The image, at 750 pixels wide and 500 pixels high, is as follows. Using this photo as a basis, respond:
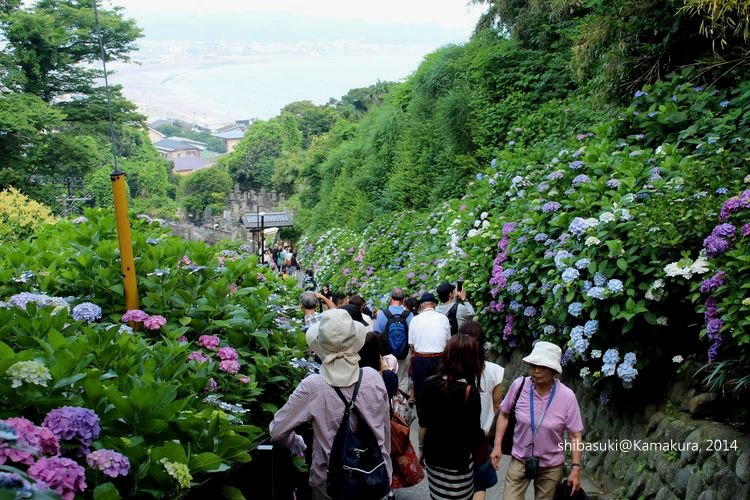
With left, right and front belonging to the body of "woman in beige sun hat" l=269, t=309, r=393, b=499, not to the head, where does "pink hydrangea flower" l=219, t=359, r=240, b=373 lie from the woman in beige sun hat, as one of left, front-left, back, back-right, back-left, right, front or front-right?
front-left

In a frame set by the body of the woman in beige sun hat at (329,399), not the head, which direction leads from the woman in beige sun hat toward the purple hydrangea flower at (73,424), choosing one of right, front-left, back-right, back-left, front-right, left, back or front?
back-left

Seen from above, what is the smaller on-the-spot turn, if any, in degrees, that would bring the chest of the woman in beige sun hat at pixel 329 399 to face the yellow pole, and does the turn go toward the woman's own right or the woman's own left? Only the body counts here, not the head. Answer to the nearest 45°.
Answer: approximately 45° to the woman's own left

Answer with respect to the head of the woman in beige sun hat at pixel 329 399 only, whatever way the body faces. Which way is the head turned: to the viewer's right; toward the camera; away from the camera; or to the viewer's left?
away from the camera

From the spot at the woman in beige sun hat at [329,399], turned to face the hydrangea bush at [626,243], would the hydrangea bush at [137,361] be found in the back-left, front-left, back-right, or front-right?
back-left

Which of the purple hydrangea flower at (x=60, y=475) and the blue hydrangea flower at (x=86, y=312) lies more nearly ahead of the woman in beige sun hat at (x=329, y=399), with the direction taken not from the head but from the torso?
the blue hydrangea flower

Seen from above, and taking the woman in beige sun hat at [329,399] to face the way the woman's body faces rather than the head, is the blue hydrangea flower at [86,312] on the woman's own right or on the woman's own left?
on the woman's own left

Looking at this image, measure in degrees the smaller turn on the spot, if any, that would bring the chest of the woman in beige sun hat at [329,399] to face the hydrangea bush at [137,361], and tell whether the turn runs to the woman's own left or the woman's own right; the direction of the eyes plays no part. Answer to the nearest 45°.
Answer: approximately 90° to the woman's own left

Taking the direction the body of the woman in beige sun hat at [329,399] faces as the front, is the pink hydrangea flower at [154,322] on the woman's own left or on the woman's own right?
on the woman's own left

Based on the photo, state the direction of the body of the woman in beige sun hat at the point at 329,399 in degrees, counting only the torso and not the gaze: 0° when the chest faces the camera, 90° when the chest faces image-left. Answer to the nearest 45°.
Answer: approximately 180°

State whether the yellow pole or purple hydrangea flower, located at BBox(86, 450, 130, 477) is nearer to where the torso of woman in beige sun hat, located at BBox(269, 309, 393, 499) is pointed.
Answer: the yellow pole

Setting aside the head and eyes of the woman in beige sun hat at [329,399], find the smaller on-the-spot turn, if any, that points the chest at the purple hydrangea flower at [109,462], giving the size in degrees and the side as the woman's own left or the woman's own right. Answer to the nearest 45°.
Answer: approximately 135° to the woman's own left

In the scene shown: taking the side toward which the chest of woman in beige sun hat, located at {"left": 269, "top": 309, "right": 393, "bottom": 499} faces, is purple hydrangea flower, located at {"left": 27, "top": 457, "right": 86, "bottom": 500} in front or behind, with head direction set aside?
behind
